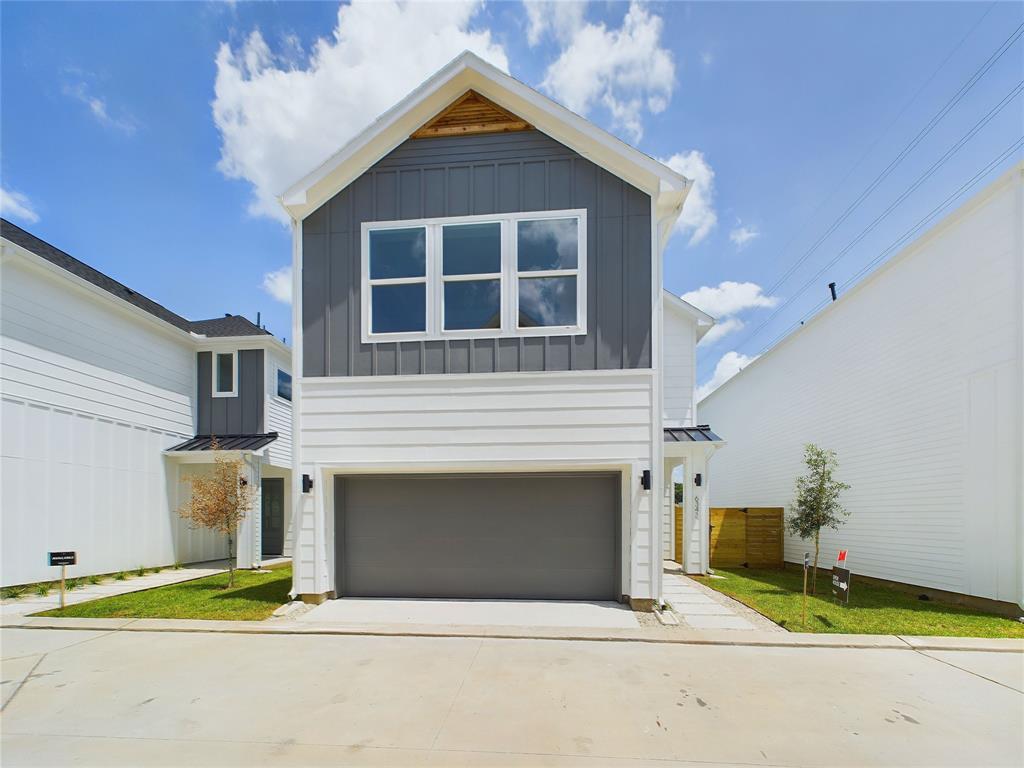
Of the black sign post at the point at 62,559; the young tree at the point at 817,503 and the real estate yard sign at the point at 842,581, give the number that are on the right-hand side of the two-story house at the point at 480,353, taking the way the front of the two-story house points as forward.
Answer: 1

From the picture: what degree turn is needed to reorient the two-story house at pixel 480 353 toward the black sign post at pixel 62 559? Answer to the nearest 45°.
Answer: approximately 90° to its right

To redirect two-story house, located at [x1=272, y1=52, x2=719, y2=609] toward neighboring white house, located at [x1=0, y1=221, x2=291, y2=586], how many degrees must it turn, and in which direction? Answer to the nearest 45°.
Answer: approximately 135° to its right

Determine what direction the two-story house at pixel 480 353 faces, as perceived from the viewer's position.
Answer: facing the viewer

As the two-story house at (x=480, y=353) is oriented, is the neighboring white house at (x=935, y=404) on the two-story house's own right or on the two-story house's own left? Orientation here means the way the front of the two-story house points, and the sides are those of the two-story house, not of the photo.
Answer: on the two-story house's own left
